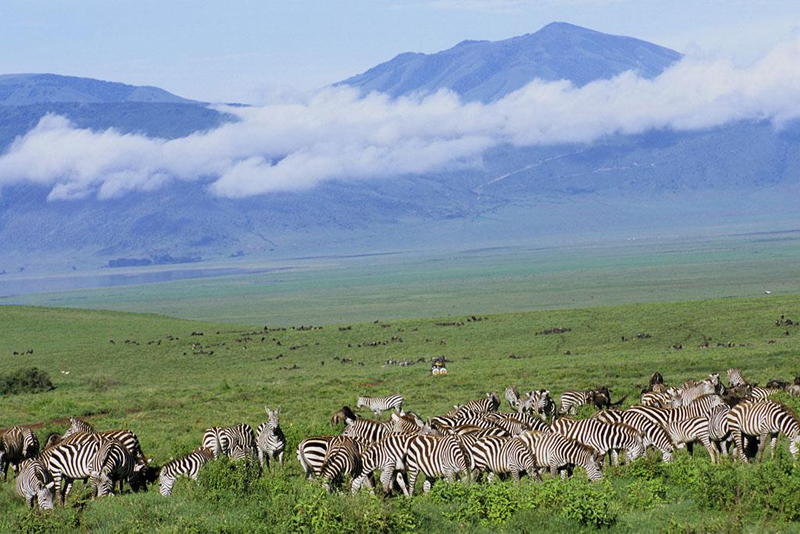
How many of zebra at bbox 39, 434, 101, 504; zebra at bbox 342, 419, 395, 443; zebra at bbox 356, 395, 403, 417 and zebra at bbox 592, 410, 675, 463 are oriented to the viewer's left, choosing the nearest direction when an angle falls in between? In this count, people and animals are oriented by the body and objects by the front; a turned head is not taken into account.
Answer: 2

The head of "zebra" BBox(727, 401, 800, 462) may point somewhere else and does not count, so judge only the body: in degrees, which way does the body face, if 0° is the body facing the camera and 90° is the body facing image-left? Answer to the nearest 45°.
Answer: approximately 270°

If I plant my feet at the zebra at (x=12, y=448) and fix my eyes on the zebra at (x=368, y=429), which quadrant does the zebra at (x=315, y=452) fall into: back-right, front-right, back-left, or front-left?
front-right

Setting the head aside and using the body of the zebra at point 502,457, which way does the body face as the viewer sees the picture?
to the viewer's right

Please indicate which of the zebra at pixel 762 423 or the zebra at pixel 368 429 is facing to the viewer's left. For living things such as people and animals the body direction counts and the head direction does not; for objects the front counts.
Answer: the zebra at pixel 368 429

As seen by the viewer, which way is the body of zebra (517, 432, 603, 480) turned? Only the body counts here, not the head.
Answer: to the viewer's right

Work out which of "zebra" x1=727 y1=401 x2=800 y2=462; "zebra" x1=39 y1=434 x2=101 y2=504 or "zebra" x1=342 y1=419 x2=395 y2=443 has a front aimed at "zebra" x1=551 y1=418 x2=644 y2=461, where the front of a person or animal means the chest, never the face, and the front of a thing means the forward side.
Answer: "zebra" x1=39 y1=434 x2=101 y2=504

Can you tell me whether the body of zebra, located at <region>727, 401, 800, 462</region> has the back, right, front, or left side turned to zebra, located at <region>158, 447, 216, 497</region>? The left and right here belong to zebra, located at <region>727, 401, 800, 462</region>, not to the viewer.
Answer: back

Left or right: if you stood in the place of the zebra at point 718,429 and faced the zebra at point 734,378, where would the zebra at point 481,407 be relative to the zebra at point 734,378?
left

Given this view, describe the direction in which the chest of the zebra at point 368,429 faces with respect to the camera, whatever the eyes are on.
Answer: to the viewer's left

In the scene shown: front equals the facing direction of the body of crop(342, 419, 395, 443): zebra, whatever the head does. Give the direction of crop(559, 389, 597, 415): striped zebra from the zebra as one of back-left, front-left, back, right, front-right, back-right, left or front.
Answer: back-right

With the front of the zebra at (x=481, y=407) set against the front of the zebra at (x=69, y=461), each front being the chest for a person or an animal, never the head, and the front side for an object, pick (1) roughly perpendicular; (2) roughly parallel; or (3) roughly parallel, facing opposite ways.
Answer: roughly parallel
